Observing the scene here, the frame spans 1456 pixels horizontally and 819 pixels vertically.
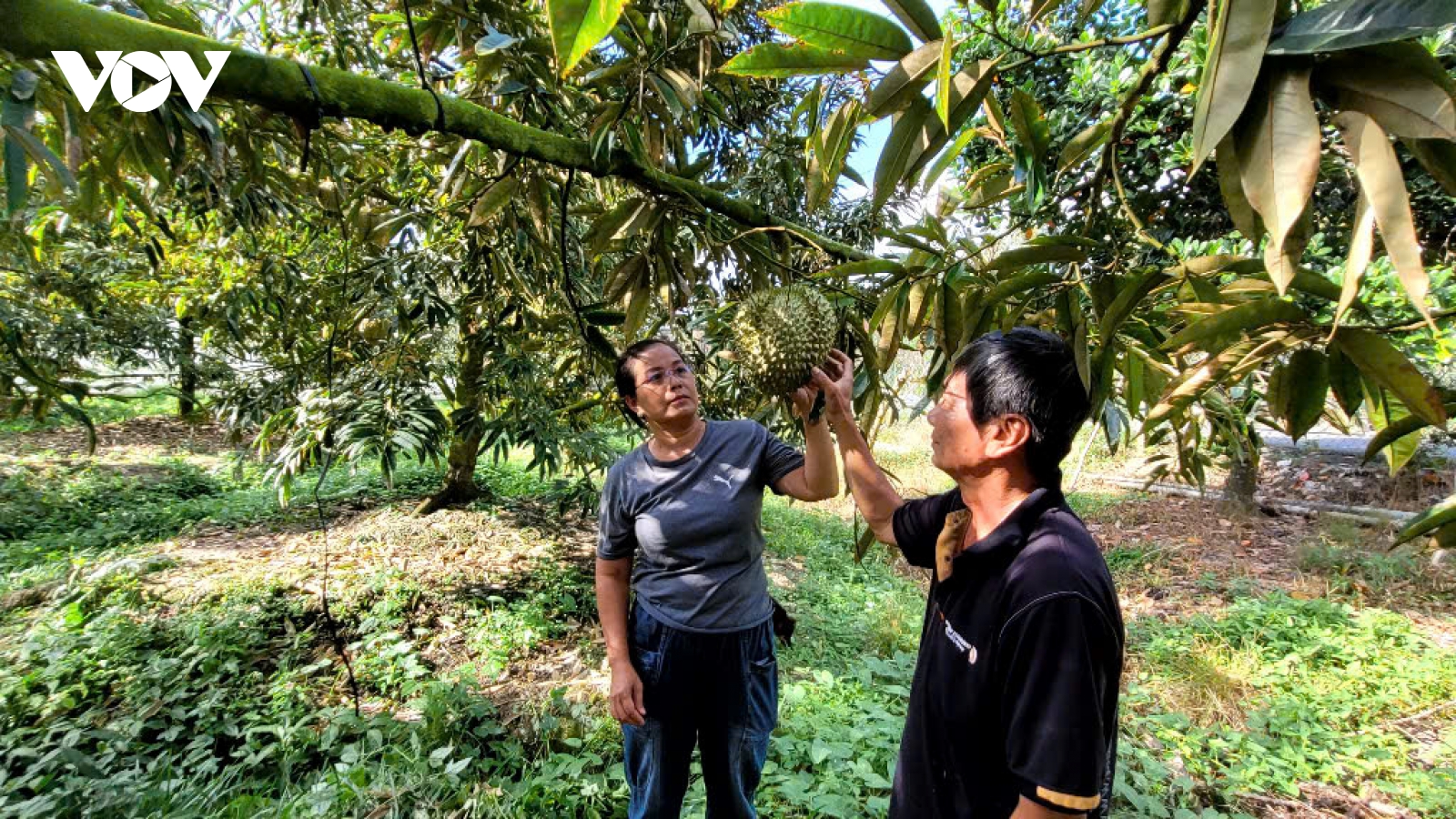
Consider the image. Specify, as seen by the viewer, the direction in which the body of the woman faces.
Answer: toward the camera

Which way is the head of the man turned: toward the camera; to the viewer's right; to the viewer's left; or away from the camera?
to the viewer's left

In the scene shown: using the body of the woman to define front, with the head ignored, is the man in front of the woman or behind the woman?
in front

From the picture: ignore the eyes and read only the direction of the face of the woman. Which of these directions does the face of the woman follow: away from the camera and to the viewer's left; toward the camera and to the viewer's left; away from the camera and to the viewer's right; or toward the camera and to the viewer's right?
toward the camera and to the viewer's right
